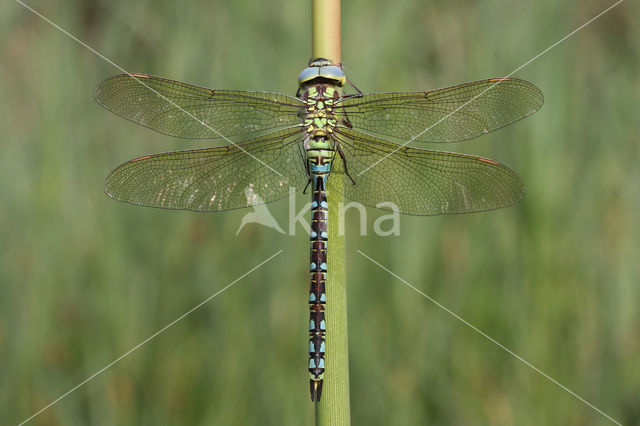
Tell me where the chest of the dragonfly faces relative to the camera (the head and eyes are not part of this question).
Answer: away from the camera
